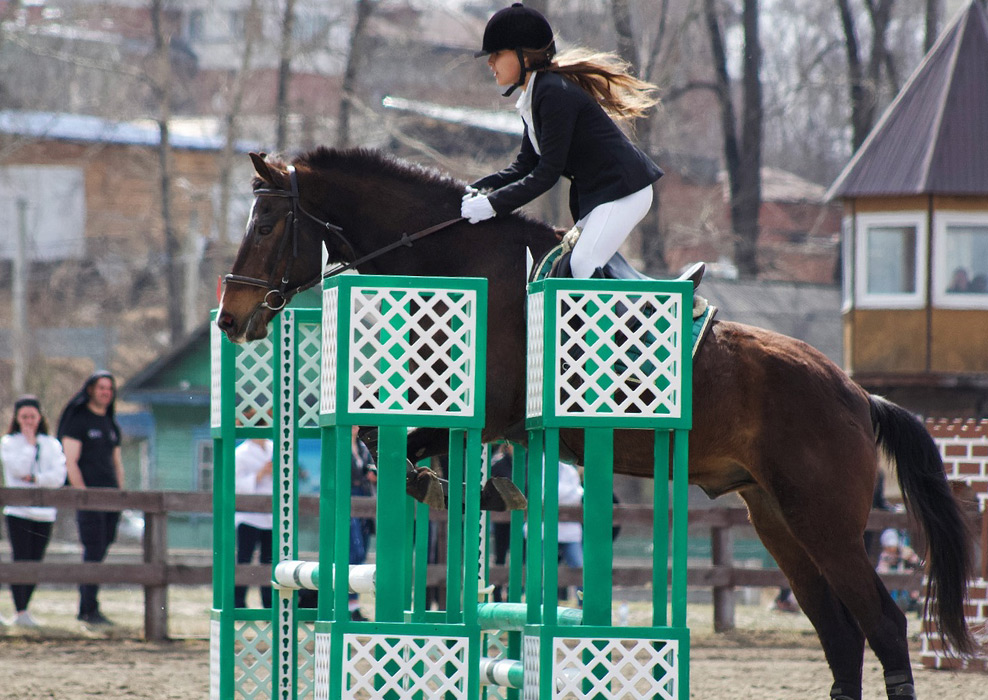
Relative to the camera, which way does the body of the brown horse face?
to the viewer's left

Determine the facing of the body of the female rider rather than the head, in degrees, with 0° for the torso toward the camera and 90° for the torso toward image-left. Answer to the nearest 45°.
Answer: approximately 90°

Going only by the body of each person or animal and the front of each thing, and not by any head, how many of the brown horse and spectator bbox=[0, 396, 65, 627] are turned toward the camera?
1

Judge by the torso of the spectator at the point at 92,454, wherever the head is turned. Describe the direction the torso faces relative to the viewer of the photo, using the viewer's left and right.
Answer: facing the viewer and to the right of the viewer

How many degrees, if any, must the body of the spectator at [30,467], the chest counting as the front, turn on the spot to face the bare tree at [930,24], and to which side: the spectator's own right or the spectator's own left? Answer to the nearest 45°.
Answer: approximately 135° to the spectator's own left

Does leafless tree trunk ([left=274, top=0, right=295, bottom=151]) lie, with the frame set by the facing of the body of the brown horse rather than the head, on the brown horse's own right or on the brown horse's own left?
on the brown horse's own right

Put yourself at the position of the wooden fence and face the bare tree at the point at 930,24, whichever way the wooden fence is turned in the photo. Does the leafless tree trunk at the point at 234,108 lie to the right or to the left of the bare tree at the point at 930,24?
left

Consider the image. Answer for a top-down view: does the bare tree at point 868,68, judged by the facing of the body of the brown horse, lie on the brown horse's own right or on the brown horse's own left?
on the brown horse's own right

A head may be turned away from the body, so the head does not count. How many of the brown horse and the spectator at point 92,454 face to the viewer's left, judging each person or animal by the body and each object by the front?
1

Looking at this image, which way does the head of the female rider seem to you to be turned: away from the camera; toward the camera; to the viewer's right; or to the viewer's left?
to the viewer's left

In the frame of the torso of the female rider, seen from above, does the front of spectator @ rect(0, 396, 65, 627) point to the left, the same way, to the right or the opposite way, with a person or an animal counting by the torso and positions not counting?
to the left

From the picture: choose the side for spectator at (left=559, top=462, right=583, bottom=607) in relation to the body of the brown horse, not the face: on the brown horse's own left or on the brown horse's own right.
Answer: on the brown horse's own right

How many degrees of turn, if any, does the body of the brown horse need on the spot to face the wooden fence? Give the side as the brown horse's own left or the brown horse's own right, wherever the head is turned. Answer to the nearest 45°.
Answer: approximately 45° to the brown horse's own right

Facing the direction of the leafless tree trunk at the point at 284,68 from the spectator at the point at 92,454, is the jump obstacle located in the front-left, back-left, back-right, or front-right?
back-right

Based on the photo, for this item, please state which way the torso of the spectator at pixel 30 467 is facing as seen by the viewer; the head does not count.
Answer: toward the camera
